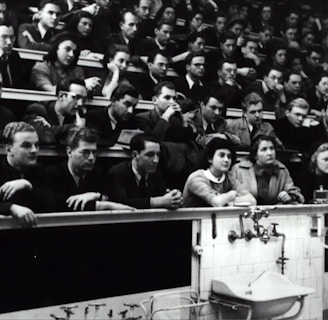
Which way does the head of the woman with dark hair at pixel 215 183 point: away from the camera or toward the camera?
toward the camera

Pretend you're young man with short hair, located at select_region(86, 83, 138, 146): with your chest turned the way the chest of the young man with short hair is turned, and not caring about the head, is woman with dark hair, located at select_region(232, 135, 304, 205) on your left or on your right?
on your left

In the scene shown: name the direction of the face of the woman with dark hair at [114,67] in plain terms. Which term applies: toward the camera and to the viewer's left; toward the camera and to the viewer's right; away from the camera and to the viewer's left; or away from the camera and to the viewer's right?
toward the camera and to the viewer's right

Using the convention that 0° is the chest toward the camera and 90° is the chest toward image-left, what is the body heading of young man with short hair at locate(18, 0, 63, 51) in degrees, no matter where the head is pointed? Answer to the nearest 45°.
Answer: approximately 315°

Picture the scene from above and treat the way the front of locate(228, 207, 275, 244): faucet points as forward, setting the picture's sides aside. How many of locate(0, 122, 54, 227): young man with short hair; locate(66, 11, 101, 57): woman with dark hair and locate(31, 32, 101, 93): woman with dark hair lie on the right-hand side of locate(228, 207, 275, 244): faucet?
3

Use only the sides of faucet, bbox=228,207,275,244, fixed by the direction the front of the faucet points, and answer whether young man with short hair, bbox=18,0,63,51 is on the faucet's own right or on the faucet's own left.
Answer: on the faucet's own right

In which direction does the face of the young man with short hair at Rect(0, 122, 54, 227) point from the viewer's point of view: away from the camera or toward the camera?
toward the camera

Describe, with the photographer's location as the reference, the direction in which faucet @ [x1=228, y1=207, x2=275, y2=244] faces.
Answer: facing the viewer and to the right of the viewer

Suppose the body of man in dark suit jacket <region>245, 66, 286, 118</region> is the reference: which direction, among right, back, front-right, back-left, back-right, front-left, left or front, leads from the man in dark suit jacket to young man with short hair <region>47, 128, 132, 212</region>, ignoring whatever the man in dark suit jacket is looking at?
right

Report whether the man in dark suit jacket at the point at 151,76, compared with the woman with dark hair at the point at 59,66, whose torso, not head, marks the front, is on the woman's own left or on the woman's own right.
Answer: on the woman's own left

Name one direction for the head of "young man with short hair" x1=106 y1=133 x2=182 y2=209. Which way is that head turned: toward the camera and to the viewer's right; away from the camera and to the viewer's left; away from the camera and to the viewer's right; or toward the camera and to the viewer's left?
toward the camera and to the viewer's right
